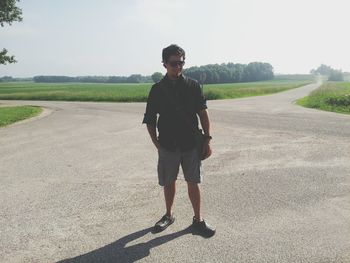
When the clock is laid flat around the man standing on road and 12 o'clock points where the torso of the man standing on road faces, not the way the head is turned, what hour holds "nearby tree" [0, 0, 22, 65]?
The nearby tree is roughly at 5 o'clock from the man standing on road.

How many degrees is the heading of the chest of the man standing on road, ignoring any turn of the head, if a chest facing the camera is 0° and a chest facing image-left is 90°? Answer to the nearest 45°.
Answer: approximately 0°
